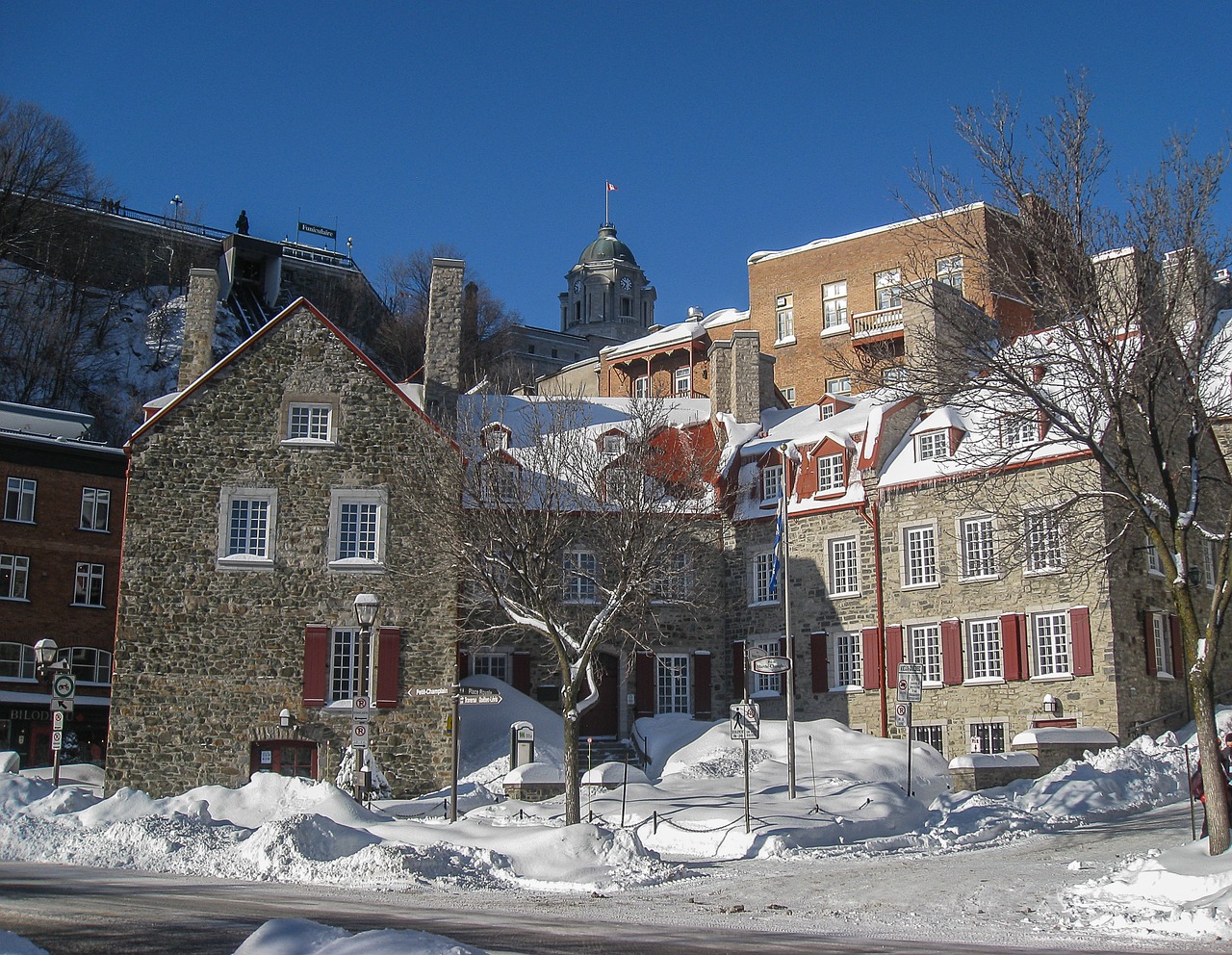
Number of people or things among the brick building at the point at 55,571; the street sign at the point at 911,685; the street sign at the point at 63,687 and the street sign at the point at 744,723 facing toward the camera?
4

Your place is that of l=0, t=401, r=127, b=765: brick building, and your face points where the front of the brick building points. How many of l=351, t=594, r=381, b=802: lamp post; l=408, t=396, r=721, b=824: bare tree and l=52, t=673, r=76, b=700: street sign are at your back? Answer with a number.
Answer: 0

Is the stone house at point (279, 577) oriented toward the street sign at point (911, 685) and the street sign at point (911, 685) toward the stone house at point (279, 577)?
no

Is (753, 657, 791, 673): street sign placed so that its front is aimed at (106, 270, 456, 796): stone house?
no

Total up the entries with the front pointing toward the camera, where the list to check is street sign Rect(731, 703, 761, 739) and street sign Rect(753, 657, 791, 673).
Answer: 2

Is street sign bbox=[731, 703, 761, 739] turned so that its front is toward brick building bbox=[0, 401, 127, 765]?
no

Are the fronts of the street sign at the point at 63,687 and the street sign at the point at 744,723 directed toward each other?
no

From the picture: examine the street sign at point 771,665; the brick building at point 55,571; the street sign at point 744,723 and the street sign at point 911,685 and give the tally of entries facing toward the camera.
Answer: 4

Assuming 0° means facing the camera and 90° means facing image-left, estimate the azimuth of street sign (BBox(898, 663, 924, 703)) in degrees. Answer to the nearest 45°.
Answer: approximately 0°

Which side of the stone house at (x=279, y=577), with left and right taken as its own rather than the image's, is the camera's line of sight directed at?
front

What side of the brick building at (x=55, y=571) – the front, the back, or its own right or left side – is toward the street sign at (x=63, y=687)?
front

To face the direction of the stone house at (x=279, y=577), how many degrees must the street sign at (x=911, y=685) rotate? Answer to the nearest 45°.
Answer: approximately 90° to its right

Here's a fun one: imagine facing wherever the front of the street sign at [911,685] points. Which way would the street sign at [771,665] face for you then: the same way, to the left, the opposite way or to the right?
the same way

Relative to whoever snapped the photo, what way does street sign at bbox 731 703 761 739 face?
facing the viewer

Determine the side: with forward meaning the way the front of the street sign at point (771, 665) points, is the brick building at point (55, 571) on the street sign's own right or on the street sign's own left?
on the street sign's own right

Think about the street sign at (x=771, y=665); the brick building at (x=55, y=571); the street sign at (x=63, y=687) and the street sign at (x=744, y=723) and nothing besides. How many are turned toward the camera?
4

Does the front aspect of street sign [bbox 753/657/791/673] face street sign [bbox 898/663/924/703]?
no

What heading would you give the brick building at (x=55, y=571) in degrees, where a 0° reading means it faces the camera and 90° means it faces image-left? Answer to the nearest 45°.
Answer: approximately 0°

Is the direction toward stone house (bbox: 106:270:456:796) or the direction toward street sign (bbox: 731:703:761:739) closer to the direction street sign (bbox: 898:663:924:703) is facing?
the street sign

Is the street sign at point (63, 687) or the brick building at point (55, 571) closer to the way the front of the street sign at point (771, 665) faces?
the street sign

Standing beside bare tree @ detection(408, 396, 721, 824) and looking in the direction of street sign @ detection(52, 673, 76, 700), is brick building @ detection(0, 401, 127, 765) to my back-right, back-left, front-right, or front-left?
front-right

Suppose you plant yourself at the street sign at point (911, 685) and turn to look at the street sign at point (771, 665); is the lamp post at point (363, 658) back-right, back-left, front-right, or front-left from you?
front-right

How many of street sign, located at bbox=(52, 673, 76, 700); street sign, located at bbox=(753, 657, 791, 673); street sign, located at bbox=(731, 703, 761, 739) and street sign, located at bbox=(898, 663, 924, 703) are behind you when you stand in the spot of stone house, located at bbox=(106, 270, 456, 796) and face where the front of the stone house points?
0

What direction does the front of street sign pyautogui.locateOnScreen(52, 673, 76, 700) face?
toward the camera
